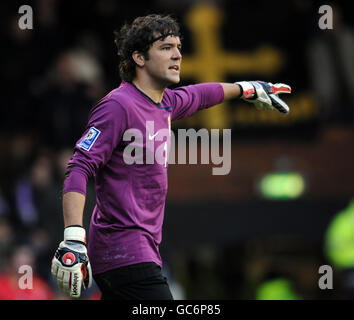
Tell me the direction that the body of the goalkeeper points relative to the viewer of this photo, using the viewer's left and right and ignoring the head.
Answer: facing the viewer and to the right of the viewer
